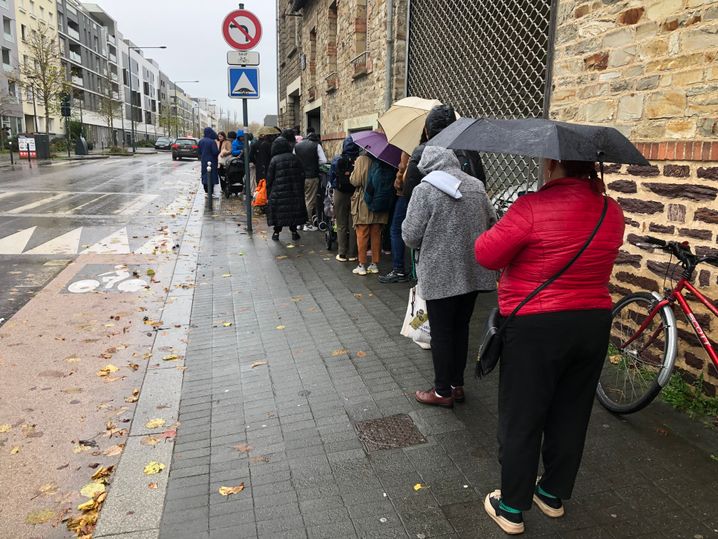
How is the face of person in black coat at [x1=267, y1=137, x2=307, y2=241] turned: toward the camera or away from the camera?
away from the camera

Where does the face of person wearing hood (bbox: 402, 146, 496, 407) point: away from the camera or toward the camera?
away from the camera

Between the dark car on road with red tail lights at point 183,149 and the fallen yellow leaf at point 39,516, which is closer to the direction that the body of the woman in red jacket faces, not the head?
the dark car on road with red tail lights

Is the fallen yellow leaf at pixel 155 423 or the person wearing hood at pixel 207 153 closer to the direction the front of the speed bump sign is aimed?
the fallen yellow leaf

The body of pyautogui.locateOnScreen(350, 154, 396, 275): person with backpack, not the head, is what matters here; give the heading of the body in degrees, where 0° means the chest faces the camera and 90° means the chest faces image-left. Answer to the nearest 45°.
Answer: approximately 135°

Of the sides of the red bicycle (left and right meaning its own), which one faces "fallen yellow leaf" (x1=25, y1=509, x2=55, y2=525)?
left

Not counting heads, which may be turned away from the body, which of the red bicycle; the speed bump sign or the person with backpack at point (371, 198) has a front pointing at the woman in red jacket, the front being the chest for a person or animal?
the speed bump sign

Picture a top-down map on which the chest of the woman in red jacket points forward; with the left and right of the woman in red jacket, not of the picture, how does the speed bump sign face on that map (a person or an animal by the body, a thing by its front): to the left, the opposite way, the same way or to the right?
the opposite way

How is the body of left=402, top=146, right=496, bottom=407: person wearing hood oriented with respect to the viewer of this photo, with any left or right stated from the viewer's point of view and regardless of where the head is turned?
facing away from the viewer and to the left of the viewer

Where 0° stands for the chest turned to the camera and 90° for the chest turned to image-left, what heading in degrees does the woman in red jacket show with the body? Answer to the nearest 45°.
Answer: approximately 135°
